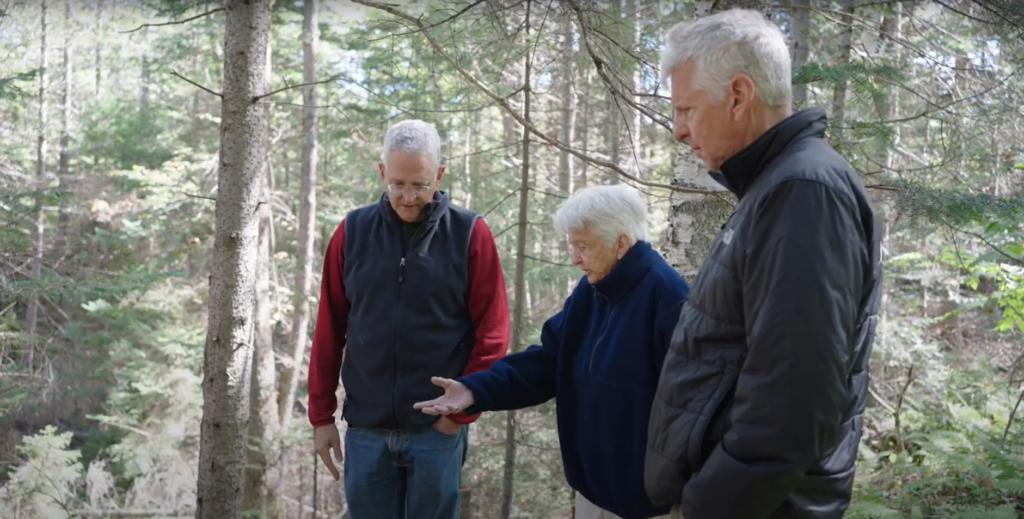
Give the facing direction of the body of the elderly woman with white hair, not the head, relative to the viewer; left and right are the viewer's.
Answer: facing the viewer and to the left of the viewer

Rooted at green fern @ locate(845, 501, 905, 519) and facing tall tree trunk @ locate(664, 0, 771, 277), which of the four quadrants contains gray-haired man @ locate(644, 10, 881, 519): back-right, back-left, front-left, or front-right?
front-left

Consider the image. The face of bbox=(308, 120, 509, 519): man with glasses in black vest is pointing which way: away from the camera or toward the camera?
toward the camera

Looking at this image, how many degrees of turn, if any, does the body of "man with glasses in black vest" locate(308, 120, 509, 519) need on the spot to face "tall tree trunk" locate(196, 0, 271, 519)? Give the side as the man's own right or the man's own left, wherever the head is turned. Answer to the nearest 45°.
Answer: approximately 135° to the man's own right

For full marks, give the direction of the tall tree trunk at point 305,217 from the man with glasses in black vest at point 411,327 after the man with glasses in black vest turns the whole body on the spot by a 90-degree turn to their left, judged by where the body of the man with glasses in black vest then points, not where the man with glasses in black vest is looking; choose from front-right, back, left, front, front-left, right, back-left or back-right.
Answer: left

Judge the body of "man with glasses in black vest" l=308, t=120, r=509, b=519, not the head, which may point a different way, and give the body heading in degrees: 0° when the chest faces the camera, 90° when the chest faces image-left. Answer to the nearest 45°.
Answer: approximately 0°

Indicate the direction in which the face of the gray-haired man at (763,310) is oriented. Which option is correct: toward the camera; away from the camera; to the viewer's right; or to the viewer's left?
to the viewer's left

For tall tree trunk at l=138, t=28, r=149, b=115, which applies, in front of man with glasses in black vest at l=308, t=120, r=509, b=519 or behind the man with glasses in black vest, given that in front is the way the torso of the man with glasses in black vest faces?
behind

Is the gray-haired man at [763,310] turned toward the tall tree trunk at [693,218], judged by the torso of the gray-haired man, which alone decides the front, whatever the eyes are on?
no

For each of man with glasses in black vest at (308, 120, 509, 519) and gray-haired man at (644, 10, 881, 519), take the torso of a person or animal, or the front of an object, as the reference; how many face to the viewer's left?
1

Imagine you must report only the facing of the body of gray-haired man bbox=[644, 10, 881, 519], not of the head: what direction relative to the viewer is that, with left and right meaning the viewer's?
facing to the left of the viewer

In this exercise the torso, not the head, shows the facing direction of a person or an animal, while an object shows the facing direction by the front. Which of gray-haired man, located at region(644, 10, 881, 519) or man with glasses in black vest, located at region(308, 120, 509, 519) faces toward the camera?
the man with glasses in black vest
